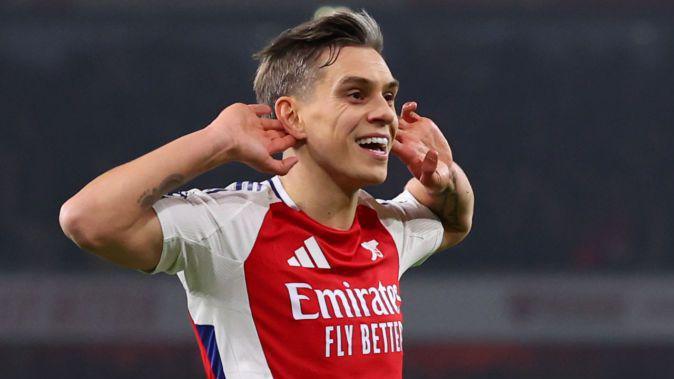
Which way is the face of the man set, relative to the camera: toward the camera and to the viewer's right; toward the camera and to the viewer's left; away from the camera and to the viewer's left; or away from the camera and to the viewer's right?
toward the camera and to the viewer's right

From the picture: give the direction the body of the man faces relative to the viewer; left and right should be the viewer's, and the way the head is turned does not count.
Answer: facing the viewer and to the right of the viewer
